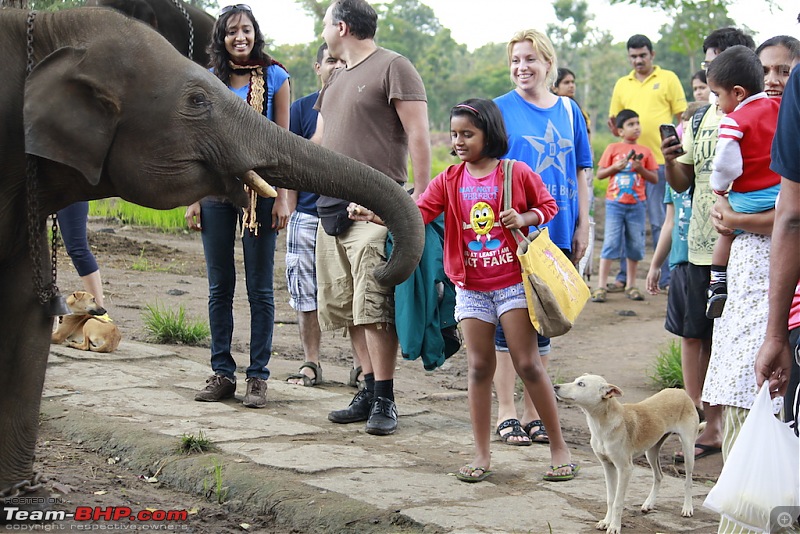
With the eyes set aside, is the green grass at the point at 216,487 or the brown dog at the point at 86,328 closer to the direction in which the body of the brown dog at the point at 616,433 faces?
the green grass

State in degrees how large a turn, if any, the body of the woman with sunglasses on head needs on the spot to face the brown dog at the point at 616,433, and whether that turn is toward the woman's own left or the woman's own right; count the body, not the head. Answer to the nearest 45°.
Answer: approximately 45° to the woman's own left

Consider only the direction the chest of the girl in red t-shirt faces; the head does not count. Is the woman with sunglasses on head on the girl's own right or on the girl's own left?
on the girl's own right

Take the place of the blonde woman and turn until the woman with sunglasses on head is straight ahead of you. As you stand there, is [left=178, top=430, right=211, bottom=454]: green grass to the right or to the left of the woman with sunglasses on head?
left

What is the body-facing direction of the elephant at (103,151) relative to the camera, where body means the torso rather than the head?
to the viewer's right

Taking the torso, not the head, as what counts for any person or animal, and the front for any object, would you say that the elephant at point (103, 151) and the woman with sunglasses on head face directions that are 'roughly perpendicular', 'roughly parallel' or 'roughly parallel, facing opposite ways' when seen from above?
roughly perpendicular

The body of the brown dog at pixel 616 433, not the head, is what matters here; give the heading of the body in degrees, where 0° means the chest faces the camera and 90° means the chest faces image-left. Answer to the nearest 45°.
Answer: approximately 45°

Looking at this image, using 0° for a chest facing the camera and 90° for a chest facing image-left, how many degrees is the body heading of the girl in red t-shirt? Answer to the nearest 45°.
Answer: approximately 0°

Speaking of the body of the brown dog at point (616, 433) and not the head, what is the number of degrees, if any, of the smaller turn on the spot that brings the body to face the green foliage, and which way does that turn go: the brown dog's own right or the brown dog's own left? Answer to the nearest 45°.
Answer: approximately 135° to the brown dog's own right
